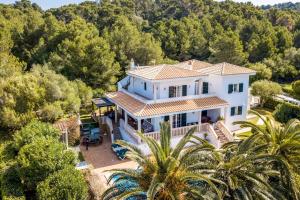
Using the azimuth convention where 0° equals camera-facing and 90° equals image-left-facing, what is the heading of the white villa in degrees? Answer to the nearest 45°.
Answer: approximately 0°

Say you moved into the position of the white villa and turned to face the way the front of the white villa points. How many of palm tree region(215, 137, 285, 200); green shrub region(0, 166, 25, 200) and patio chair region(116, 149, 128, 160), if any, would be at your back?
0

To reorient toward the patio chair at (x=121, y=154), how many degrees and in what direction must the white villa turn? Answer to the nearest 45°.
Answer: approximately 45° to its right

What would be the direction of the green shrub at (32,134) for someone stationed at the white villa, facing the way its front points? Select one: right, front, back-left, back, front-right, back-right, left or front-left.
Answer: front-right

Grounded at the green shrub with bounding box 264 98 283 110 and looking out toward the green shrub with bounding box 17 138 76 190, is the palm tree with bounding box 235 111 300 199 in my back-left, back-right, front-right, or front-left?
front-left

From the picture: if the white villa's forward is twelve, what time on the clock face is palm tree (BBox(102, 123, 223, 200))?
The palm tree is roughly at 12 o'clock from the white villa.

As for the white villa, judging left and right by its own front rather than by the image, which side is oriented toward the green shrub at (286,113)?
left

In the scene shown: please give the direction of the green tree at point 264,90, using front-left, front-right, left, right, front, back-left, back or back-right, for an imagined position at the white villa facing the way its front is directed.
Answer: back-left

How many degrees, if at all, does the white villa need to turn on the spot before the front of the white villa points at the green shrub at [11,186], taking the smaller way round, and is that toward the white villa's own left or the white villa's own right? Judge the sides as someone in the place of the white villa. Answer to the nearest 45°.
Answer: approximately 45° to the white villa's own right

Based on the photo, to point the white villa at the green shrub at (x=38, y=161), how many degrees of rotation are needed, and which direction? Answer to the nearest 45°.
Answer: approximately 45° to its right
